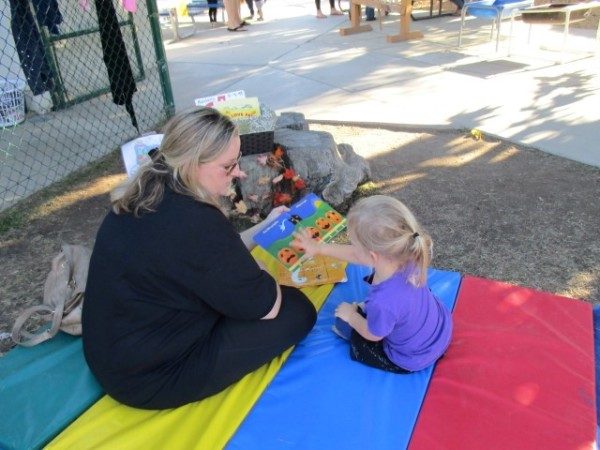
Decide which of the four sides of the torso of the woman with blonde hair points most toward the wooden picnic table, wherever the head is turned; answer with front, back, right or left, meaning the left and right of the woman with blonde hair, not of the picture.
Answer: front

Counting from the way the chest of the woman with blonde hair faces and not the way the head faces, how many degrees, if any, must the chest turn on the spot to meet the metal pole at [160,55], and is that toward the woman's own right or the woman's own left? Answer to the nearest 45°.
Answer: approximately 45° to the woman's own left

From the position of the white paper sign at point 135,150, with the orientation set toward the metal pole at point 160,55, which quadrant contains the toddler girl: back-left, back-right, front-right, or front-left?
back-right

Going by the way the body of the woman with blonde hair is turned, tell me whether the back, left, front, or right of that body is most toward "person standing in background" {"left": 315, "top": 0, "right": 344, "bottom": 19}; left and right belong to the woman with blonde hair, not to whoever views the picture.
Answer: front

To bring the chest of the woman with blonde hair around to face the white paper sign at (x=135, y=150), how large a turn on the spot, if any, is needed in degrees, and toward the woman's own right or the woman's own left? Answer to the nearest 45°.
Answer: approximately 45° to the woman's own left

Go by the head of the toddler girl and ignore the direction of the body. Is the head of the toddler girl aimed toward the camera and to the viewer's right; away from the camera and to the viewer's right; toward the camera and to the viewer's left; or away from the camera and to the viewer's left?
away from the camera and to the viewer's left

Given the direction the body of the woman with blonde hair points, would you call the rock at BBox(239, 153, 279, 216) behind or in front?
in front

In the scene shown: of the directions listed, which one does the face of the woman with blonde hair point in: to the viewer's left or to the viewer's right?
to the viewer's right

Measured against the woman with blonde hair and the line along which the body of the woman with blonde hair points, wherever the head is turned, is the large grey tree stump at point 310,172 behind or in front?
in front

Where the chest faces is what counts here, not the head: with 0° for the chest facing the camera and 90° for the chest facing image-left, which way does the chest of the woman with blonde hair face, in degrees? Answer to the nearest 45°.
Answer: approximately 225°

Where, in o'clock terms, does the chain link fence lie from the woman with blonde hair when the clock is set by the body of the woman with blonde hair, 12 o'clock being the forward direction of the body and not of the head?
The chain link fence is roughly at 10 o'clock from the woman with blonde hair.

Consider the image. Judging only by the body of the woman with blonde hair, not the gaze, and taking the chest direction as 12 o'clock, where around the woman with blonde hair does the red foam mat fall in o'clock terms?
The red foam mat is roughly at 2 o'clock from the woman with blonde hair.
